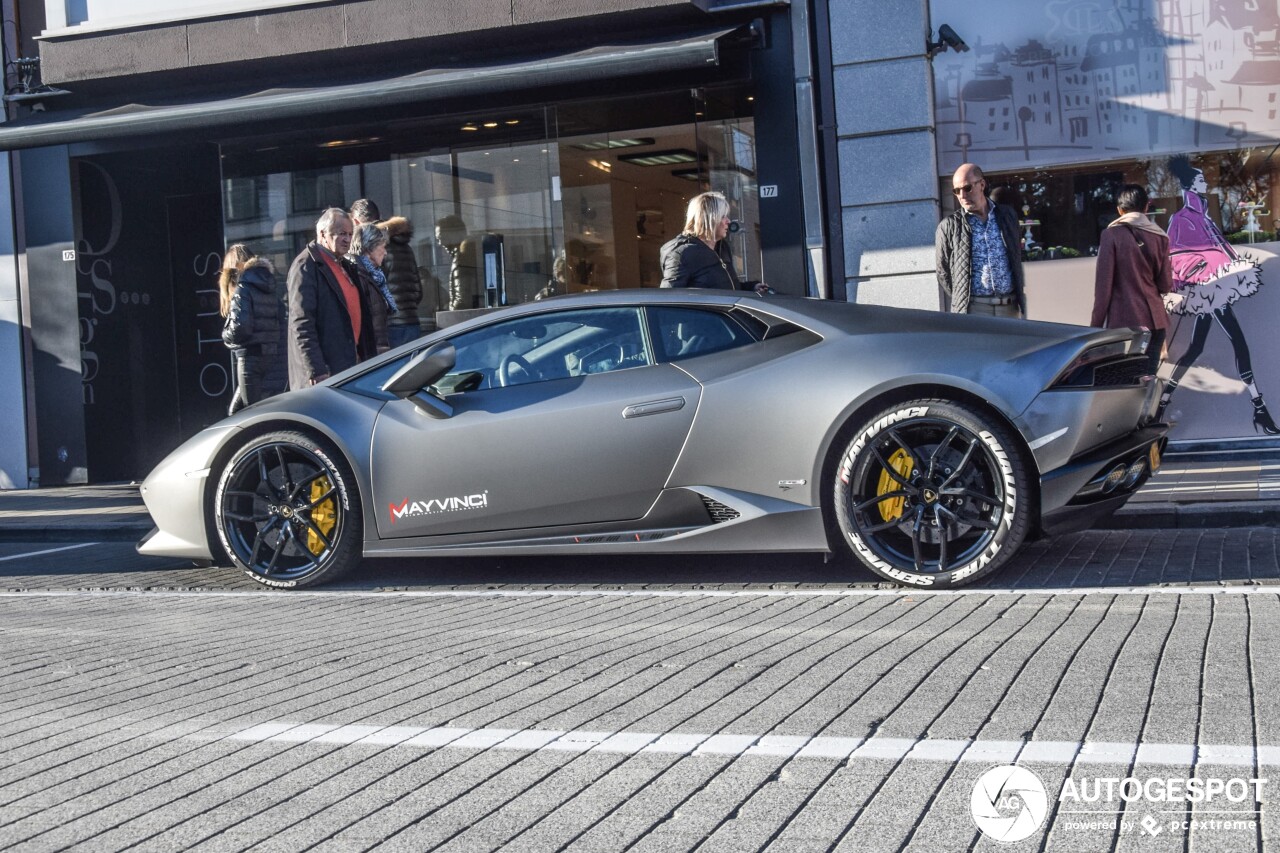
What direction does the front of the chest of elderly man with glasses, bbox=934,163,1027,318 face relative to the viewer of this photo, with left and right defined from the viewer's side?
facing the viewer

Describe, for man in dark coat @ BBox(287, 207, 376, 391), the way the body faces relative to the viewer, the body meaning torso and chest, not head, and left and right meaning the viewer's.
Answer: facing the viewer and to the right of the viewer

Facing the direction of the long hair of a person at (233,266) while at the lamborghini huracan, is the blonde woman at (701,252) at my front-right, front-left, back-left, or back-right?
front-right

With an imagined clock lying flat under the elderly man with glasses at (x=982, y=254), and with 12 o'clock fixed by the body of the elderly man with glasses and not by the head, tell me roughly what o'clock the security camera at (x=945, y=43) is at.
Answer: The security camera is roughly at 6 o'clock from the elderly man with glasses.

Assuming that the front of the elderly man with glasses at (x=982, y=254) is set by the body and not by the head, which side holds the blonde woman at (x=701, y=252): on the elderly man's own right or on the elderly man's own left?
on the elderly man's own right

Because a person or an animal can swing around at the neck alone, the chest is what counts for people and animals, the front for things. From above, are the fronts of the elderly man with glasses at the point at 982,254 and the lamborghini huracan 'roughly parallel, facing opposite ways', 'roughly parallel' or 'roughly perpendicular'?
roughly perpendicular

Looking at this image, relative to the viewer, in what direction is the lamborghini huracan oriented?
to the viewer's left

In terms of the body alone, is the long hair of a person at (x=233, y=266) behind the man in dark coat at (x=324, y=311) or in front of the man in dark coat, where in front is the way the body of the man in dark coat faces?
behind

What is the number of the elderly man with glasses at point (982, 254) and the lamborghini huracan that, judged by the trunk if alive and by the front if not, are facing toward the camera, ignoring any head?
1

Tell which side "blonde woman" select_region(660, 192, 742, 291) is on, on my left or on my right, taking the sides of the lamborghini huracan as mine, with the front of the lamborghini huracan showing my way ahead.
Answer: on my right
